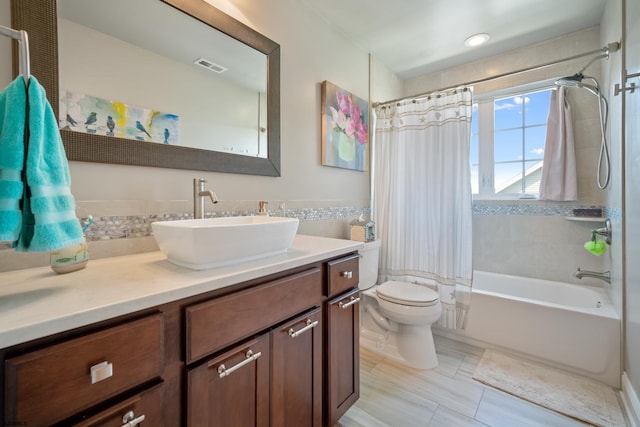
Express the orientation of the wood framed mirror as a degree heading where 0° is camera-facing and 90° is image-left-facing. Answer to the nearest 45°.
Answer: approximately 315°

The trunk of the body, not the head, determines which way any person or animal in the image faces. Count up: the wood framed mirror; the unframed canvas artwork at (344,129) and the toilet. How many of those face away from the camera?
0

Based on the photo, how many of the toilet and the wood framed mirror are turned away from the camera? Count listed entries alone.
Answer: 0

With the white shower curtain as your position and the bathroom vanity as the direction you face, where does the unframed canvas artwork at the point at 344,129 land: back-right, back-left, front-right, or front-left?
front-right

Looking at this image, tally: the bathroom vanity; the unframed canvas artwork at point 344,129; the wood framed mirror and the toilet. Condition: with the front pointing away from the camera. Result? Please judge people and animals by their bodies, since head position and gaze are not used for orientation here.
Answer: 0

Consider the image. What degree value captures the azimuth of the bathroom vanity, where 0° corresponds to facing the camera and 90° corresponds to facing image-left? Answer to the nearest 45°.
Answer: approximately 315°

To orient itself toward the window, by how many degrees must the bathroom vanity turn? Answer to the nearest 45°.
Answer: approximately 45° to its left

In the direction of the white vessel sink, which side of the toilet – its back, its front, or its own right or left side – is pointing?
right

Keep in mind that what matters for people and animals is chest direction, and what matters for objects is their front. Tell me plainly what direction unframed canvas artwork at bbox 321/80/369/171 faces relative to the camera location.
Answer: facing the viewer and to the right of the viewer

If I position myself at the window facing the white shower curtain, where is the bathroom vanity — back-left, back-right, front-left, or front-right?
front-left

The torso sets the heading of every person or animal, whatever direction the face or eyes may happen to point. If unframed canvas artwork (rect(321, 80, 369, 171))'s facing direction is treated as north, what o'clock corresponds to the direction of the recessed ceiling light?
The recessed ceiling light is roughly at 10 o'clock from the unframed canvas artwork.

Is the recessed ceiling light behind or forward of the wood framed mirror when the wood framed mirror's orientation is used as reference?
forward

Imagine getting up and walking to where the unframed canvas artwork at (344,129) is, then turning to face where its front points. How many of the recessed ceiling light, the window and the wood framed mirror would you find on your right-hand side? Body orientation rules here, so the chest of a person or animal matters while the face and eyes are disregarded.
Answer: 1
